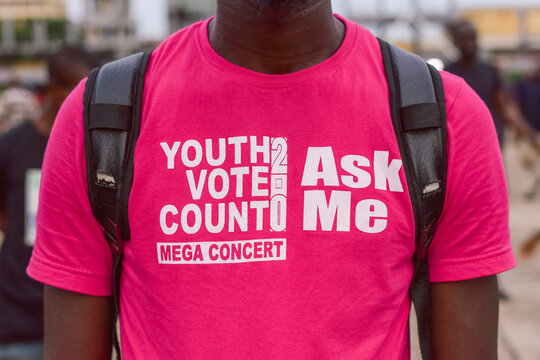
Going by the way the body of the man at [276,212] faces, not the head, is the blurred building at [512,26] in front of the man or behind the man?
behind

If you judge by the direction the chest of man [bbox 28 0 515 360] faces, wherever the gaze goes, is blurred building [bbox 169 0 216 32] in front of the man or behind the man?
behind

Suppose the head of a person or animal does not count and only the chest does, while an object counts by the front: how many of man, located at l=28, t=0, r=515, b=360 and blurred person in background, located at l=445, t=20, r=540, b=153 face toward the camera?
2

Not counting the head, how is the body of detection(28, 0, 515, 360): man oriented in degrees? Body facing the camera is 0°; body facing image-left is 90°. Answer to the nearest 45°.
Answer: approximately 0°

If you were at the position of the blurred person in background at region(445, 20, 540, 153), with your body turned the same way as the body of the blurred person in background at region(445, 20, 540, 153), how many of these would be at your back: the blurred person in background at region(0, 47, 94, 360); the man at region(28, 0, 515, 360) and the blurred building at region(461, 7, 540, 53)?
1

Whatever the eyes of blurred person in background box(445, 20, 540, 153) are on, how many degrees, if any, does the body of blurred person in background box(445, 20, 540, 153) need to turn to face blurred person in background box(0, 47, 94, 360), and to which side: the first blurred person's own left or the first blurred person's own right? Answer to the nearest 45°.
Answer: approximately 45° to the first blurred person's own right

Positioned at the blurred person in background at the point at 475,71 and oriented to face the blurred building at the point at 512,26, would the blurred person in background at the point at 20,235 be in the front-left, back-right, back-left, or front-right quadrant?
back-left
